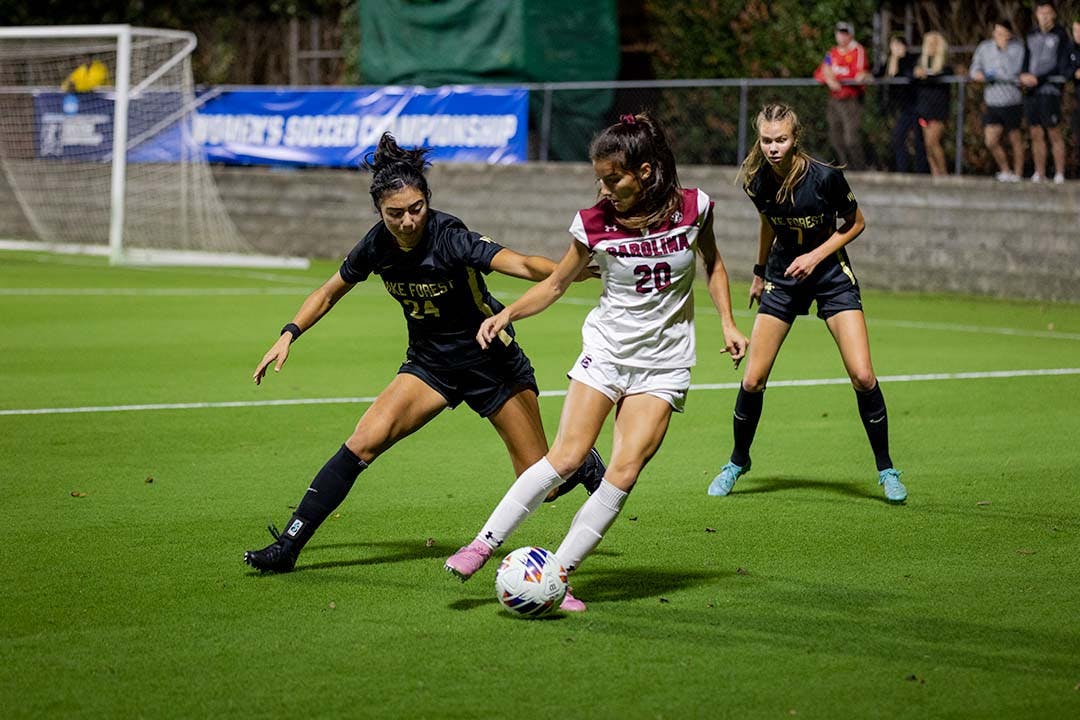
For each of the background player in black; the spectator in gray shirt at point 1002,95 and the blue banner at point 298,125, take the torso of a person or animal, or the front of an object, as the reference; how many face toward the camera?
3

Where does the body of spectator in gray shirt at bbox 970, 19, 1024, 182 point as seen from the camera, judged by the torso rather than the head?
toward the camera

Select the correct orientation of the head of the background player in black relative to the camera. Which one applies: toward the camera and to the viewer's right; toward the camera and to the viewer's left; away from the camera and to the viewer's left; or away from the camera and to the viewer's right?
toward the camera and to the viewer's left

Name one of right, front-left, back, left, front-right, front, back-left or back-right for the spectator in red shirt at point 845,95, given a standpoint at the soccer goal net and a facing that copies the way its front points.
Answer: back-left

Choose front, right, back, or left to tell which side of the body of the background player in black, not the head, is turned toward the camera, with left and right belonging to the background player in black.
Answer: front

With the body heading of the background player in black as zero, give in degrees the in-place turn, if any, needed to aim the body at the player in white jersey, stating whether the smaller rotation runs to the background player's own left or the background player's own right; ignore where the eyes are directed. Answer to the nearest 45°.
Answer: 0° — they already face them

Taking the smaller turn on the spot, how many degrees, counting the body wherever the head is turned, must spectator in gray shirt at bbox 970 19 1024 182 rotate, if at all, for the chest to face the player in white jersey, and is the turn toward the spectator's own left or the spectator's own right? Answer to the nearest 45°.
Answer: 0° — they already face them

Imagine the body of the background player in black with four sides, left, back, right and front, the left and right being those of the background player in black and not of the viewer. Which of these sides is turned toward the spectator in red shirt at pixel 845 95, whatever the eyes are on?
back

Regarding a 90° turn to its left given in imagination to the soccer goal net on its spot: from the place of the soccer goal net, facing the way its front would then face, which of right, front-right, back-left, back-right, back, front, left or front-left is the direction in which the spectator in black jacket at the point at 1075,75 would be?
front-left

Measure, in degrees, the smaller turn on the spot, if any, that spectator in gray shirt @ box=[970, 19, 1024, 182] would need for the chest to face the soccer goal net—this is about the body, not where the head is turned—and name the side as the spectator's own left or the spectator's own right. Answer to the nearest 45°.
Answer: approximately 90° to the spectator's own right

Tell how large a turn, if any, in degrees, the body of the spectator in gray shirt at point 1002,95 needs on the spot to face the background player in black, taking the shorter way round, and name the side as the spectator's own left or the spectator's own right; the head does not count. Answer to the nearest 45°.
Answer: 0° — they already face them

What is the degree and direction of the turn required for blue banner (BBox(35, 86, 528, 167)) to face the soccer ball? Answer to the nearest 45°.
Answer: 0° — it already faces it

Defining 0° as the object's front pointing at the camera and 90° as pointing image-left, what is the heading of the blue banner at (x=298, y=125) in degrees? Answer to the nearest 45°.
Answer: approximately 0°

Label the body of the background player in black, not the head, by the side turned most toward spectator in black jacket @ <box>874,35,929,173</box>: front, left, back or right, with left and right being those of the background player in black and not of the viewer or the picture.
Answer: back
